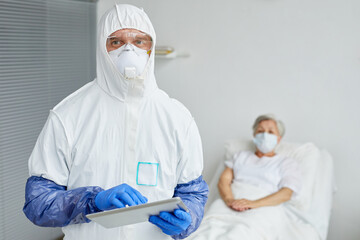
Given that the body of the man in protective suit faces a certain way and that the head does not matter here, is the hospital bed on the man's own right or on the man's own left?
on the man's own left

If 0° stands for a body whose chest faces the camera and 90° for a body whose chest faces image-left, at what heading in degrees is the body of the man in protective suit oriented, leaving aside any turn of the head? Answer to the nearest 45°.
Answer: approximately 0°

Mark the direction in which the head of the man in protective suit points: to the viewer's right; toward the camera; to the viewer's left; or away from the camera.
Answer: toward the camera

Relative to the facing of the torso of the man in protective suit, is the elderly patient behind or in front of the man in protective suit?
behind

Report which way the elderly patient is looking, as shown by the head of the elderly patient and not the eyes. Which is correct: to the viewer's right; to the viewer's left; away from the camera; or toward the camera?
toward the camera
